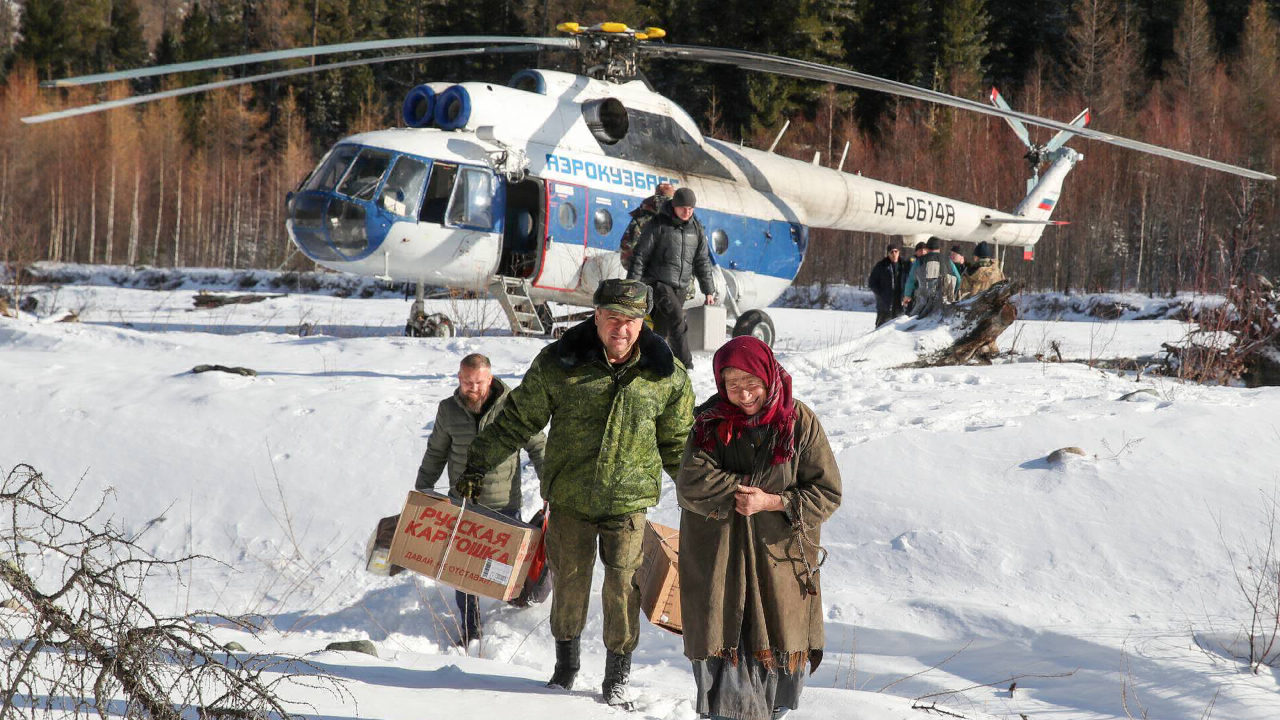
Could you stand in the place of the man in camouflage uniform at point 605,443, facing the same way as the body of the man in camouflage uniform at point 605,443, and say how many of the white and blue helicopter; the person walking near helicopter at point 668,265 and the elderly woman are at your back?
2

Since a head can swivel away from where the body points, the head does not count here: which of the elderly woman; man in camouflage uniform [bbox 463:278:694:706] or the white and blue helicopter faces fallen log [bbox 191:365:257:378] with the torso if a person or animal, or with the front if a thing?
the white and blue helicopter

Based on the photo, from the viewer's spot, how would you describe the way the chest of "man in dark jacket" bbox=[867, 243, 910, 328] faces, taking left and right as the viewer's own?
facing the viewer and to the right of the viewer

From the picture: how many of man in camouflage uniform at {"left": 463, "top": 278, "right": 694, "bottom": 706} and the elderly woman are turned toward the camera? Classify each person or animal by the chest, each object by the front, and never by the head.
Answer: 2

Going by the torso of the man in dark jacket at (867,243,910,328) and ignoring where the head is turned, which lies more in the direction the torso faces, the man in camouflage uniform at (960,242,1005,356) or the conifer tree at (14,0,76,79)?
the man in camouflage uniform

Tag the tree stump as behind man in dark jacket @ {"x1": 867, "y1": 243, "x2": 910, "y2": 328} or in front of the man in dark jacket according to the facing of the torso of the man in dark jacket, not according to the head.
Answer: in front

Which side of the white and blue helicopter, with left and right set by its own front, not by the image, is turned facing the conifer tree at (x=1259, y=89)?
back

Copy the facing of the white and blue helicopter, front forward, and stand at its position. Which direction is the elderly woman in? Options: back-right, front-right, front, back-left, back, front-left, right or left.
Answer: front-left

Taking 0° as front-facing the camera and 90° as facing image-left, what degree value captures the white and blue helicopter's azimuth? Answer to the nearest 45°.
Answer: approximately 45°

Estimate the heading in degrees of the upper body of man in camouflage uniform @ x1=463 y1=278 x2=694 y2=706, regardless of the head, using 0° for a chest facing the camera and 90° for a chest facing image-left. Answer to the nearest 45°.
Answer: approximately 0°
